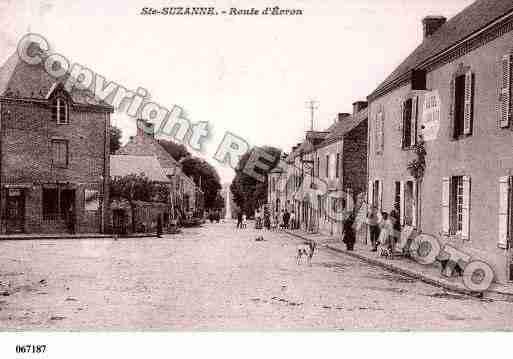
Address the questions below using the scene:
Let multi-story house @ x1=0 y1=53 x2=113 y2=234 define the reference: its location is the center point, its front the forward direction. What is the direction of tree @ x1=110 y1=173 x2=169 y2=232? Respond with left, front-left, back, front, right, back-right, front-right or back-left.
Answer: back-left

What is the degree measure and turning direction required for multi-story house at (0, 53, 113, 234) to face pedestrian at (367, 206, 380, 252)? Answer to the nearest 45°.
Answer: approximately 45° to its left

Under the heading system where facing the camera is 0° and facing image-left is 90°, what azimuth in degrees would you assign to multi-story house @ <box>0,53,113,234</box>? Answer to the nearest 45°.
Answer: approximately 0°

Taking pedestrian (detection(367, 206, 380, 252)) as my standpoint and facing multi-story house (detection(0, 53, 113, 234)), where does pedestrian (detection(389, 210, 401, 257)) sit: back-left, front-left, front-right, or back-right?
back-left

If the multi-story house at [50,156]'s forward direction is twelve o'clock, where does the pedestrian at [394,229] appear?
The pedestrian is roughly at 11 o'clock from the multi-story house.

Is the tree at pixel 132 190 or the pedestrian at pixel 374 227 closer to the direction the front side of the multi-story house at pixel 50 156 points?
the pedestrian
